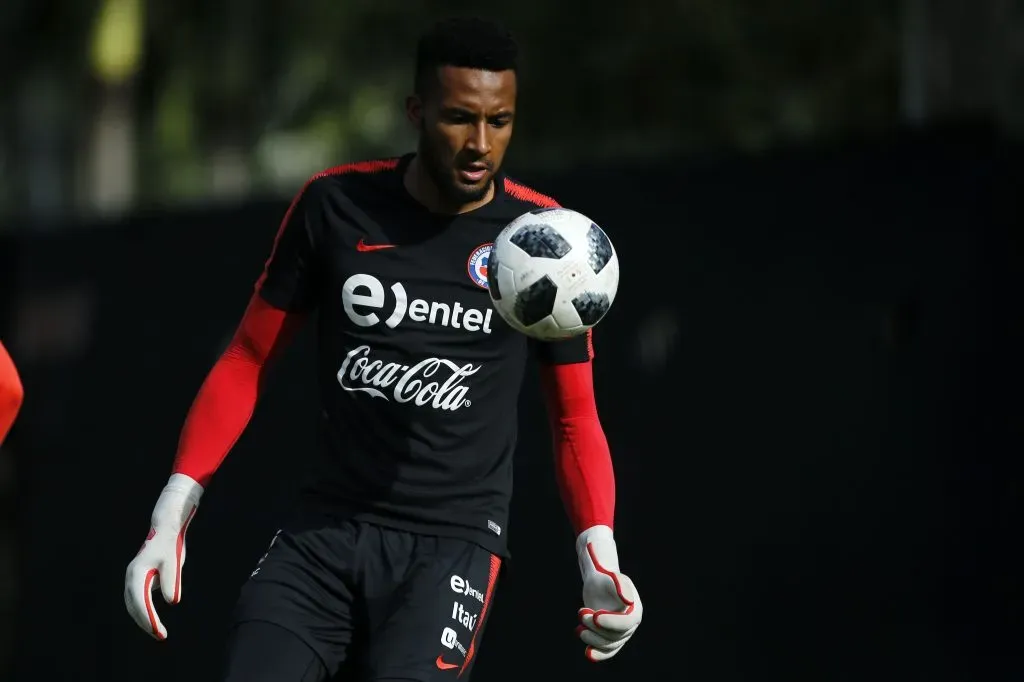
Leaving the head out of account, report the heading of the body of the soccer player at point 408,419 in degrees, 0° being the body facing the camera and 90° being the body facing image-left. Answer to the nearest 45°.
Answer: approximately 0°

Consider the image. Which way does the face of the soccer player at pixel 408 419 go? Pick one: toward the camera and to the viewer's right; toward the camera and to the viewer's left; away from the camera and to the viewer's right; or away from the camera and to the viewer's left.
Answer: toward the camera and to the viewer's right
